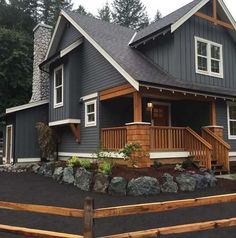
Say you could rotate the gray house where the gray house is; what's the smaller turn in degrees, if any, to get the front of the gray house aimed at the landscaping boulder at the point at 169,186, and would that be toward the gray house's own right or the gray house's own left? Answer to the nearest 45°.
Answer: approximately 45° to the gray house's own right

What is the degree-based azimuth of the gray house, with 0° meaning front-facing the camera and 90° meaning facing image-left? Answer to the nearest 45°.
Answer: approximately 315°
